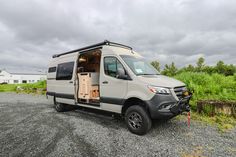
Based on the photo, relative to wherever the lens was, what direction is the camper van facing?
facing the viewer and to the right of the viewer
